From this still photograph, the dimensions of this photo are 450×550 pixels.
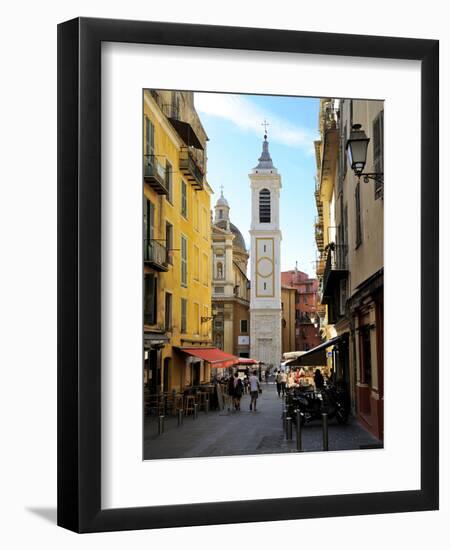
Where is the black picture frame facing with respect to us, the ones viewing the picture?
facing the viewer and to the right of the viewer
